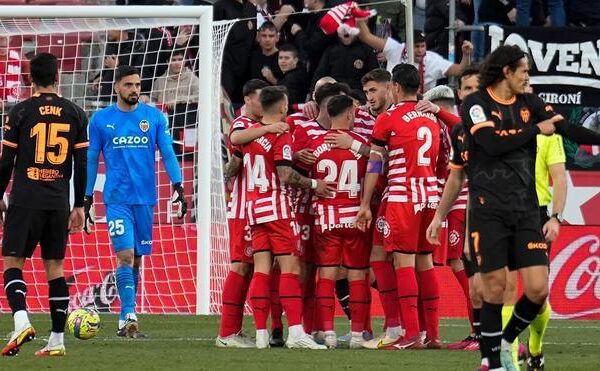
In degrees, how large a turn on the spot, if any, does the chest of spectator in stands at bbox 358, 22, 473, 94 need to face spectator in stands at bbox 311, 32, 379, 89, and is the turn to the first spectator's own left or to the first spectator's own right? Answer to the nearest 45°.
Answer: approximately 90° to the first spectator's own right

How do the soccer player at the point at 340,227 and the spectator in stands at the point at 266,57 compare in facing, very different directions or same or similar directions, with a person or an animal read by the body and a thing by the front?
very different directions

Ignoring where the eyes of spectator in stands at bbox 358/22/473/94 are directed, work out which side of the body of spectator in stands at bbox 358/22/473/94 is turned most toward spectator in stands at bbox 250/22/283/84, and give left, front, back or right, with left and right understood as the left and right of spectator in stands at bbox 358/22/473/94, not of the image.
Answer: right

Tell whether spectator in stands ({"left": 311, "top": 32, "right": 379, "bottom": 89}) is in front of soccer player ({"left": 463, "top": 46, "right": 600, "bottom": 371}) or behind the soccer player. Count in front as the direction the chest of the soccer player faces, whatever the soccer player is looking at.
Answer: behind

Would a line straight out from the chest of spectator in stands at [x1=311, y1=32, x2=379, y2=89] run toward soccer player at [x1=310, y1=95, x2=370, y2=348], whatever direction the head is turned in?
yes

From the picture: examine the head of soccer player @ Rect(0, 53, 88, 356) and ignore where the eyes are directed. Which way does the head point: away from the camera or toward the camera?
away from the camera

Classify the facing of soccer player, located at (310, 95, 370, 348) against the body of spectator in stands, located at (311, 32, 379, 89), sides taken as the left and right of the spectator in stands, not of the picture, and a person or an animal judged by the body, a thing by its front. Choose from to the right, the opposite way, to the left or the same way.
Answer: the opposite way

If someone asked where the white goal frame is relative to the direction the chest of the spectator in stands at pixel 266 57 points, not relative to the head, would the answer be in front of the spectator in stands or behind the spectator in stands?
in front

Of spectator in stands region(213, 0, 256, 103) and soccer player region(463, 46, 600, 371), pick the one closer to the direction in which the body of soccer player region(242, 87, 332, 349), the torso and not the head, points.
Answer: the spectator in stands

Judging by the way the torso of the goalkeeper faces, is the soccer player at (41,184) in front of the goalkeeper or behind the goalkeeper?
in front

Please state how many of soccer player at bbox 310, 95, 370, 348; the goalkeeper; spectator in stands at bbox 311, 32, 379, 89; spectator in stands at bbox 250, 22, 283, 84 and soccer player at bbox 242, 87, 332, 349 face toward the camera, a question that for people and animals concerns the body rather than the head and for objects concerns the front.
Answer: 3

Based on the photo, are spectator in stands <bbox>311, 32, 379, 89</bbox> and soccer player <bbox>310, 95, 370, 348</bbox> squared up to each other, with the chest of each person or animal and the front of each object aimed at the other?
yes
